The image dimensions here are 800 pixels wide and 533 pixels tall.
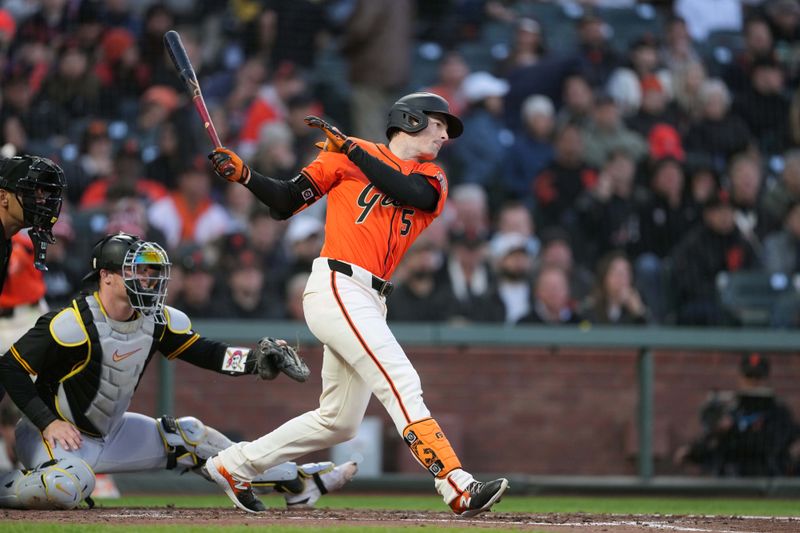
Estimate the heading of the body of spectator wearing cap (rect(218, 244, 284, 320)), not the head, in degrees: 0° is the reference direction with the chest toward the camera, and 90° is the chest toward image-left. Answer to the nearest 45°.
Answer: approximately 0°

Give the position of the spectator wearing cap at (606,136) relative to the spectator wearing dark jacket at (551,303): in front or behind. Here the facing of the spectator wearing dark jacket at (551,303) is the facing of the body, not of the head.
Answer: behind

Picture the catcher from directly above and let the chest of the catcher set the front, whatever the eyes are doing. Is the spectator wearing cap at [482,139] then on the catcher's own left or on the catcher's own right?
on the catcher's own left

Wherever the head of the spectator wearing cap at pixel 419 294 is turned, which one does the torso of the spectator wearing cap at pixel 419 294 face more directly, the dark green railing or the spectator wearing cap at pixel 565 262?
the dark green railing

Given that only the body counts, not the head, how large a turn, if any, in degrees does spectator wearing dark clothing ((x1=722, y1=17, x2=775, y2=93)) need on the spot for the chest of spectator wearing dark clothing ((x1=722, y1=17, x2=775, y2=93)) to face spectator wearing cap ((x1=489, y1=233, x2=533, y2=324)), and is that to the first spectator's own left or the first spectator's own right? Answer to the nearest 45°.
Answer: approximately 45° to the first spectator's own right

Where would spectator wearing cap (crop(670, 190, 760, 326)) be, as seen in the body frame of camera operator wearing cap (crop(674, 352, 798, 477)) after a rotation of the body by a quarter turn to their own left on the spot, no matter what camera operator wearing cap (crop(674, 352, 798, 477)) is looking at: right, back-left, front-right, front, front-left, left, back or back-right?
left
